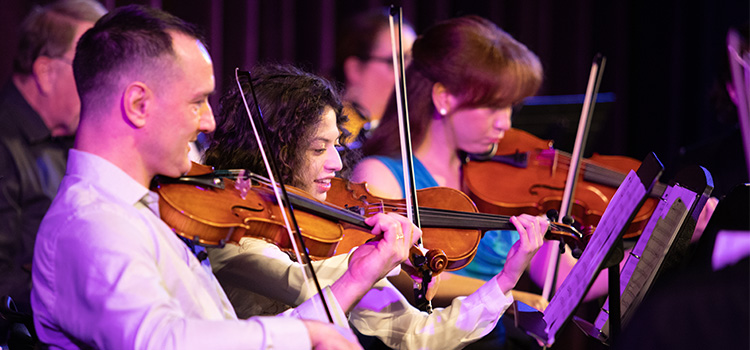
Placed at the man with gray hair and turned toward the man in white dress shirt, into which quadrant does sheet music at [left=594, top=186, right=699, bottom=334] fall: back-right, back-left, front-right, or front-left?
front-left

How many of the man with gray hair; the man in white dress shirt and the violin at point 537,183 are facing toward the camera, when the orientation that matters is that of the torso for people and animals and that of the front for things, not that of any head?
1

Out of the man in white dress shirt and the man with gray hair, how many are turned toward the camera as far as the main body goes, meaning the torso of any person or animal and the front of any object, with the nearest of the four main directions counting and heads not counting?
0

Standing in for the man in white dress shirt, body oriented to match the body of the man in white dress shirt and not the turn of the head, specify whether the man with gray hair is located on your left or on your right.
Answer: on your left

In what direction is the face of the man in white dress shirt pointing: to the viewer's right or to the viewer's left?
to the viewer's right

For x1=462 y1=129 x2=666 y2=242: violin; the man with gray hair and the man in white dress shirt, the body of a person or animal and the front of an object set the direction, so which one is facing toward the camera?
the violin

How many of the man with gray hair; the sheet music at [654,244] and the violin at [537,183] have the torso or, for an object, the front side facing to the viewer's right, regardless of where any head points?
1

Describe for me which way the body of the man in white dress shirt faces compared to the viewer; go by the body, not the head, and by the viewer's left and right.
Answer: facing to the right of the viewer

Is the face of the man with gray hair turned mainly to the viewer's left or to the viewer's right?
to the viewer's right

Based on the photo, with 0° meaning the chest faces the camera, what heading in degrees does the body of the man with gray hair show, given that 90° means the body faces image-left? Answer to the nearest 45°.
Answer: approximately 270°
